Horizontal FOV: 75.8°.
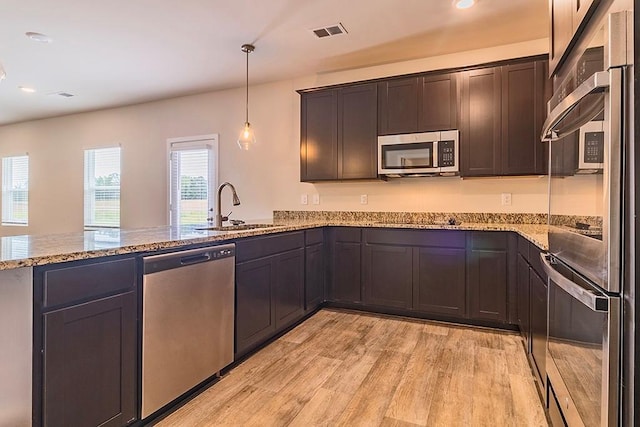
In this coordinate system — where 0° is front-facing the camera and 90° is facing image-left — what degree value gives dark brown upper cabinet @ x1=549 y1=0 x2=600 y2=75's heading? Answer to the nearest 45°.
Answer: approximately 90°

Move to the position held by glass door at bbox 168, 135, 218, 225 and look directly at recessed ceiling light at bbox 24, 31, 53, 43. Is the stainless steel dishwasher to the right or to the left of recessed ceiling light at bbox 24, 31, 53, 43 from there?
left

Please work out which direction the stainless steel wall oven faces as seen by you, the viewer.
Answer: facing to the left of the viewer

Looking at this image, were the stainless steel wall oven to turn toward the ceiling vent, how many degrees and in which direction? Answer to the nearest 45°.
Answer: approximately 45° to its right

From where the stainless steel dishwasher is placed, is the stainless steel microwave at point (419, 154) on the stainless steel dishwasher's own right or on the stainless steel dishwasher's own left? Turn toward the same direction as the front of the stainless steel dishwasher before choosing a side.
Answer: on the stainless steel dishwasher's own left

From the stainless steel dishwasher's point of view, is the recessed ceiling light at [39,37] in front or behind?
behind

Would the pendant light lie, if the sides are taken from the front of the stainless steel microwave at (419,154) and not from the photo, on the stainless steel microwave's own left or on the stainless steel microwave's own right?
on the stainless steel microwave's own right

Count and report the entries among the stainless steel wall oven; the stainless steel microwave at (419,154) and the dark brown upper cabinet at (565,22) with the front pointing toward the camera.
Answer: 1

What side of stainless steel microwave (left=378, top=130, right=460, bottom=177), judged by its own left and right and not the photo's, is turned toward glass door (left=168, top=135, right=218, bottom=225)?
right

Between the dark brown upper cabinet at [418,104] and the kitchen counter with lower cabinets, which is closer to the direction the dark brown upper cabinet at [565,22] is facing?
the kitchen counter with lower cabinets

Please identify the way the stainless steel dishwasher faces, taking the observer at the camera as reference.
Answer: facing the viewer and to the right of the viewer
